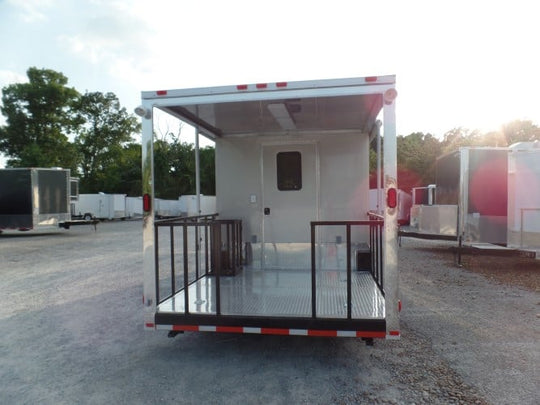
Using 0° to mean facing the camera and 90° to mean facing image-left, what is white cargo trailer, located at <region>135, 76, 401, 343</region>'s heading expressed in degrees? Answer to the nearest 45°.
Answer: approximately 180°

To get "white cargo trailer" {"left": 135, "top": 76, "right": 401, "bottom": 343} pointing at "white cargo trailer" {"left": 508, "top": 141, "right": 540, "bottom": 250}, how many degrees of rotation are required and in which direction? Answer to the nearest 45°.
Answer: approximately 45° to its right

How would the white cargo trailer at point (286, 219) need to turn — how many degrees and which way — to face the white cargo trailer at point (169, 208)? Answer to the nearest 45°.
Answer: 0° — it already faces it

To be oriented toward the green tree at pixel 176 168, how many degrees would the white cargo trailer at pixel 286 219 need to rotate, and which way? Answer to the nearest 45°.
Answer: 0° — it already faces it
